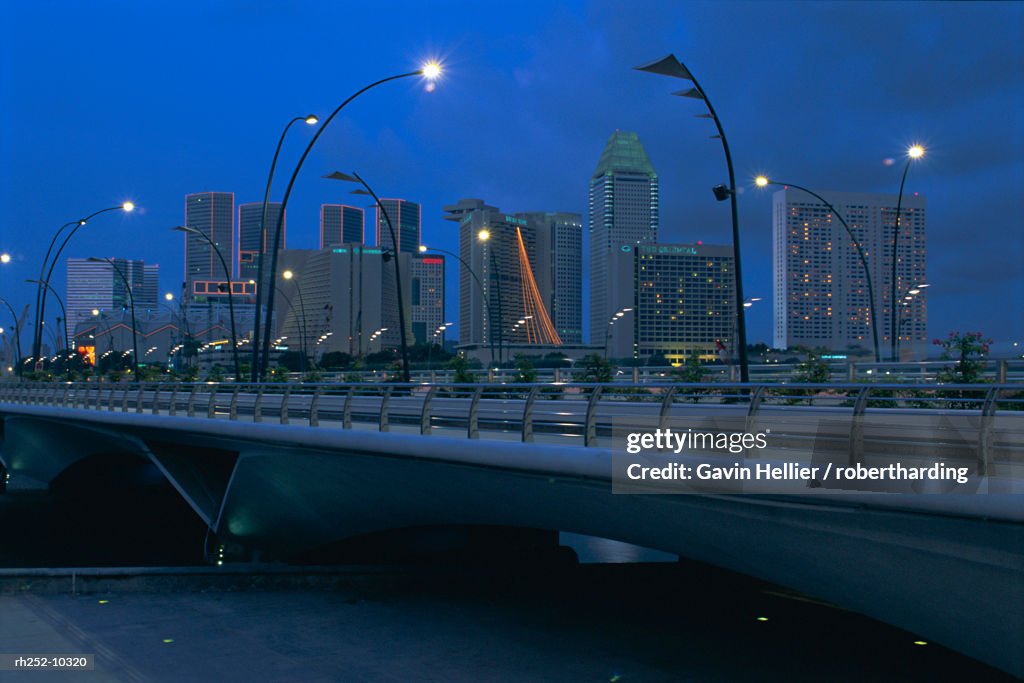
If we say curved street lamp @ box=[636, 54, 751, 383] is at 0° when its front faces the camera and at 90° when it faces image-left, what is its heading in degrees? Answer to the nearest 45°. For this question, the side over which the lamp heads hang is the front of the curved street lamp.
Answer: approximately 90°
